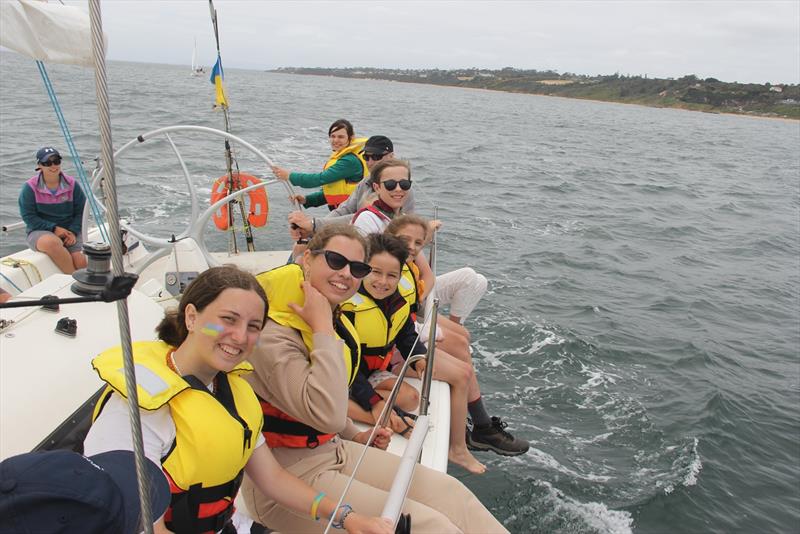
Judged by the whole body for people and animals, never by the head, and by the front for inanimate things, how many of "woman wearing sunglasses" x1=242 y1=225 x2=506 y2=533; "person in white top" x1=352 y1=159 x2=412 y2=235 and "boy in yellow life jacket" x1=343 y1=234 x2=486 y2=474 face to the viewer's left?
0

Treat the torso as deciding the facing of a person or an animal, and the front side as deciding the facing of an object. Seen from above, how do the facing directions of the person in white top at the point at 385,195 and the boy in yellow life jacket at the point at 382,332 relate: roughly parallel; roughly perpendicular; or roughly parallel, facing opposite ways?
roughly parallel

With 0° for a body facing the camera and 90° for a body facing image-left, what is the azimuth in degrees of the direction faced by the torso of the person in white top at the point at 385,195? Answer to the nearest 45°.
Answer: approximately 315°

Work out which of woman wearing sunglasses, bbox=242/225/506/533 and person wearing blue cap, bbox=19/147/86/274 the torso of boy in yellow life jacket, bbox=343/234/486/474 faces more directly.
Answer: the woman wearing sunglasses

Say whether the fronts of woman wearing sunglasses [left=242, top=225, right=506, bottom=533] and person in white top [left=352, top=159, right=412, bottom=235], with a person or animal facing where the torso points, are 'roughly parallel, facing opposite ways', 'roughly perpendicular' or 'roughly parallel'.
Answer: roughly parallel

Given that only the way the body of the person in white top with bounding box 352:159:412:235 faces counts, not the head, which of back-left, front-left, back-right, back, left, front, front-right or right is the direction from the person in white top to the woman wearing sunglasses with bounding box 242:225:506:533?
front-right

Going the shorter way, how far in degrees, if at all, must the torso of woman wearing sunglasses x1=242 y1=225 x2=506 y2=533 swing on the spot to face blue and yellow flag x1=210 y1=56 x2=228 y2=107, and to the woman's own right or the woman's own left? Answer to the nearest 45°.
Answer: approximately 135° to the woman's own left

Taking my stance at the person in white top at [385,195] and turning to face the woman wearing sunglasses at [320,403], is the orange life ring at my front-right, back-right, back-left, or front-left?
back-right

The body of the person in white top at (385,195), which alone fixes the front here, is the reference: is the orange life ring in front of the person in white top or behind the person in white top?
behind

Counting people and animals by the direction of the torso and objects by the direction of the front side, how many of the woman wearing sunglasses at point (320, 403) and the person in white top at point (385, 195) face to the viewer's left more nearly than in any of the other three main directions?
0

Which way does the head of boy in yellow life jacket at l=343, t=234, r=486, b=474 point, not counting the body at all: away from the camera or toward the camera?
toward the camera

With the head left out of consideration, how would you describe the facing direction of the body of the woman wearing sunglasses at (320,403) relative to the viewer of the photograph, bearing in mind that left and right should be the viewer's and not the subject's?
facing the viewer and to the right of the viewer

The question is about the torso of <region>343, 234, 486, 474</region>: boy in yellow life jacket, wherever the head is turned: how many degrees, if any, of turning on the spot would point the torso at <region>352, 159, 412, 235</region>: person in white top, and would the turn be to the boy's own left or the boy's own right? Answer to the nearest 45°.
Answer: approximately 135° to the boy's own left

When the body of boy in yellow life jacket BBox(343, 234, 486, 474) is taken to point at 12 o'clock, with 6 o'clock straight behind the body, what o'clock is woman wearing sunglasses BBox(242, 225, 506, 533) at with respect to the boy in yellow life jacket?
The woman wearing sunglasses is roughly at 2 o'clock from the boy in yellow life jacket.

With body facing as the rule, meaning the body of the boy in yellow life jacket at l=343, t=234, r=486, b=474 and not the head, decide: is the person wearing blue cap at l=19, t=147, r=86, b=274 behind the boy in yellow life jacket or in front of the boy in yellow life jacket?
behind

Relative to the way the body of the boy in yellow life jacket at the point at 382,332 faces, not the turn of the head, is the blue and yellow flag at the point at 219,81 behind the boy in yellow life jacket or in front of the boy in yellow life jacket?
behind

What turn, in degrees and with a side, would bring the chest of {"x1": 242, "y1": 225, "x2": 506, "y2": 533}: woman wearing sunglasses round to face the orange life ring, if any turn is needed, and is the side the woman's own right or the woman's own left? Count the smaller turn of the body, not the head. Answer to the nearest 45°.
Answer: approximately 135° to the woman's own left
